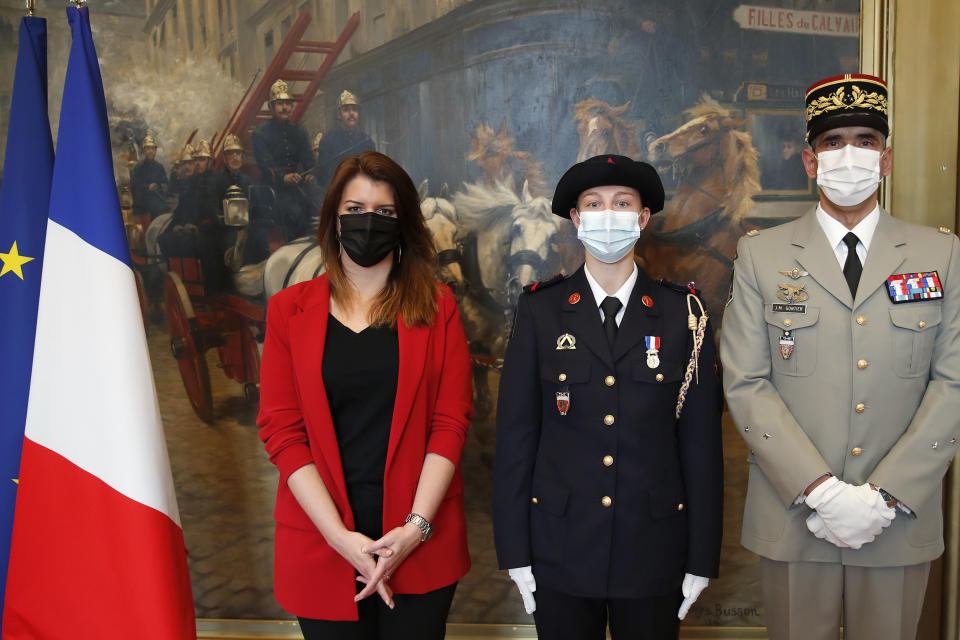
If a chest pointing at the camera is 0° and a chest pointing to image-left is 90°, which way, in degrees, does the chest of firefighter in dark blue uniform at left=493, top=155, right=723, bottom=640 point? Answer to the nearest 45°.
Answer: approximately 0°

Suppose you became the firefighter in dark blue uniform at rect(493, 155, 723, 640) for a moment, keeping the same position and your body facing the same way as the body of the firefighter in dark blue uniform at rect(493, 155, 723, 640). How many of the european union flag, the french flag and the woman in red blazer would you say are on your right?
3

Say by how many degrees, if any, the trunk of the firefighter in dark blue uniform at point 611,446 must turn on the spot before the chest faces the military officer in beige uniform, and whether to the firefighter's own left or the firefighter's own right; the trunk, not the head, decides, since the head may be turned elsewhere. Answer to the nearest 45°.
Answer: approximately 90° to the firefighter's own left

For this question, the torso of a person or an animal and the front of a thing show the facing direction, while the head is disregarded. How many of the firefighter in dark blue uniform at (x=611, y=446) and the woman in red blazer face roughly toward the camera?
2

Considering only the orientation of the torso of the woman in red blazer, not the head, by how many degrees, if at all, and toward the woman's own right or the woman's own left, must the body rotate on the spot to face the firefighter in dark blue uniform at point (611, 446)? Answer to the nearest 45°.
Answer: approximately 90° to the woman's own left

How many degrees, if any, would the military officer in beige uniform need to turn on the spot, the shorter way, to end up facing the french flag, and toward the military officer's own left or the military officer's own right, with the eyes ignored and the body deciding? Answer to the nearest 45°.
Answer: approximately 90° to the military officer's own right

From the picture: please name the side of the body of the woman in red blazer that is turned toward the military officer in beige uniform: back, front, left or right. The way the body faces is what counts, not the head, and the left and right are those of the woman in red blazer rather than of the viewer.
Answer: left

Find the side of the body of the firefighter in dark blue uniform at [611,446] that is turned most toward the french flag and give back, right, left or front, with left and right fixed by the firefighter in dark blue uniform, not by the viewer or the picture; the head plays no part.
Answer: right
